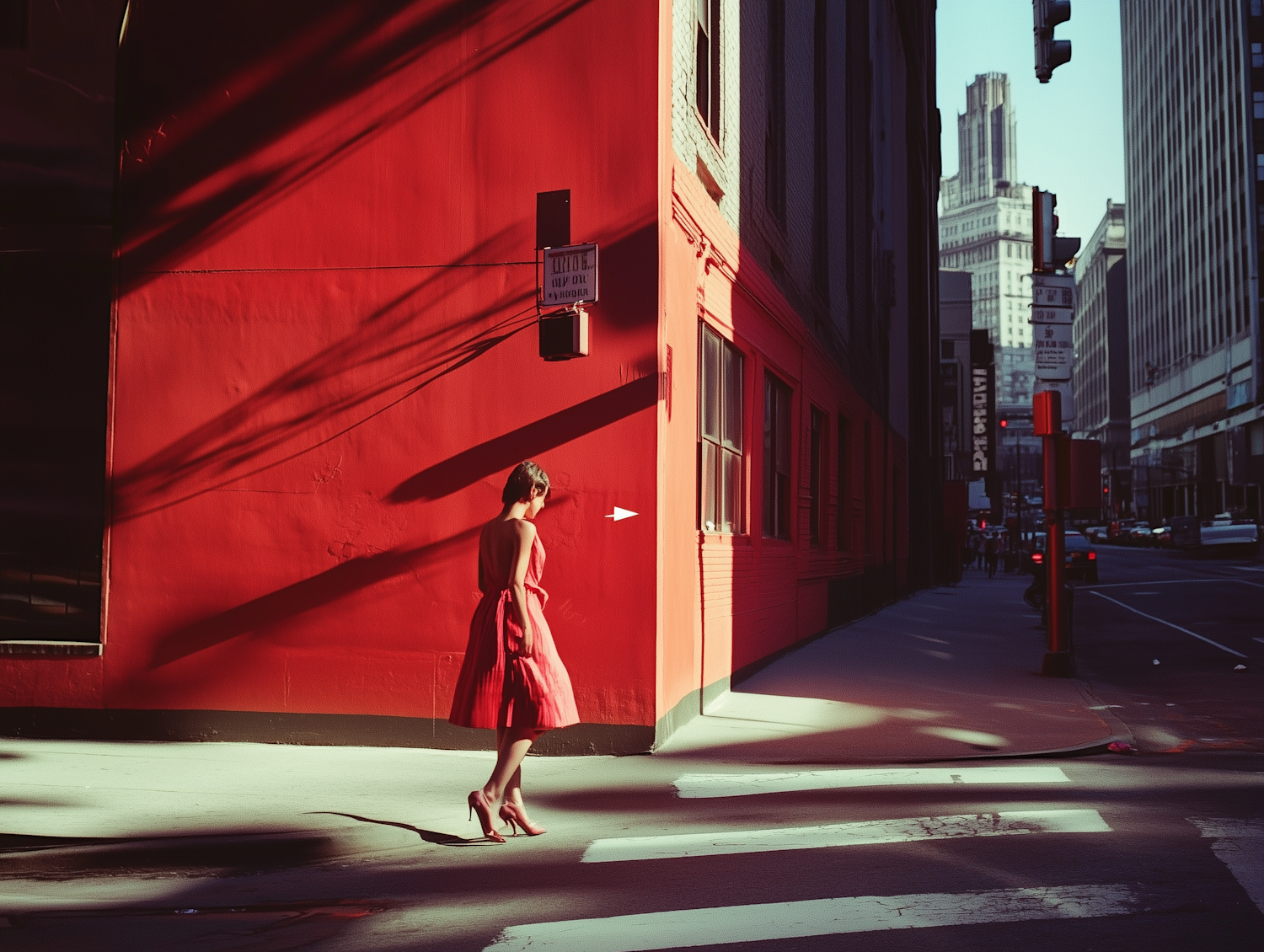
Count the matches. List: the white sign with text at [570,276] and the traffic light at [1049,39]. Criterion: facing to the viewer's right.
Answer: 1

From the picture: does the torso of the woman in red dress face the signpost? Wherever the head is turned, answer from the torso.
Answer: yes

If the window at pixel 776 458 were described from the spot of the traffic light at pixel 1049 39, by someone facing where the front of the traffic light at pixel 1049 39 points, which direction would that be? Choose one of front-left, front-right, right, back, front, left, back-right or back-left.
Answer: back-left

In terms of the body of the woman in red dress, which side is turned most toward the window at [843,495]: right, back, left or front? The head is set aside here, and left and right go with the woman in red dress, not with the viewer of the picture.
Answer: front

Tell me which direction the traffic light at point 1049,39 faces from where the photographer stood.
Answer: facing to the right of the viewer

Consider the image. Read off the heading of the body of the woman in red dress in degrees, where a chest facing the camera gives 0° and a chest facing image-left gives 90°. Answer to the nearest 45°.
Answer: approximately 225°

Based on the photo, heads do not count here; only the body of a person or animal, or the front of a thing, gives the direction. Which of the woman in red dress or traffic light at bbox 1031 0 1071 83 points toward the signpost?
the woman in red dress

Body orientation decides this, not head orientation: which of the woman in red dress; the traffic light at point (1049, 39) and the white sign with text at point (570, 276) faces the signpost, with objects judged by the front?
the woman in red dress

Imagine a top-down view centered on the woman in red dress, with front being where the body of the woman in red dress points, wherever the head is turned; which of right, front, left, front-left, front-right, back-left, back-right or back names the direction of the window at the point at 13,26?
left

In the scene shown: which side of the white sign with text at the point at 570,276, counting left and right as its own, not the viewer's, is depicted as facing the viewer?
front

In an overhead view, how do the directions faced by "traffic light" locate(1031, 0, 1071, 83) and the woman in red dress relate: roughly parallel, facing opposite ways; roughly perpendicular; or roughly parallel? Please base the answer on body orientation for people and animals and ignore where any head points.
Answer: roughly parallel

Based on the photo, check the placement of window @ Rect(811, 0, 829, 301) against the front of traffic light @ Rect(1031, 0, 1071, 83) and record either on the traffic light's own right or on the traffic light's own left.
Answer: on the traffic light's own left
